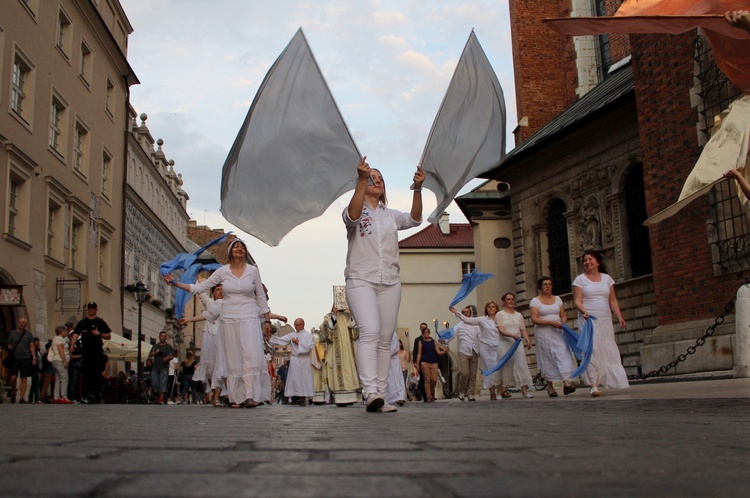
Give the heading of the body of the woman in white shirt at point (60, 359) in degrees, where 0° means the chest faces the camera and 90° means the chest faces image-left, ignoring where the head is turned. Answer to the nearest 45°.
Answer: approximately 270°

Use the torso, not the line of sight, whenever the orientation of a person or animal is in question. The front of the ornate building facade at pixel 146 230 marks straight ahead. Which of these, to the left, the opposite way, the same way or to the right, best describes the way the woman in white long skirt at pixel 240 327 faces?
to the right

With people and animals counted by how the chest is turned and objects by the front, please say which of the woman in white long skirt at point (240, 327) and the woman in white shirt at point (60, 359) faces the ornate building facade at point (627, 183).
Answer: the woman in white shirt

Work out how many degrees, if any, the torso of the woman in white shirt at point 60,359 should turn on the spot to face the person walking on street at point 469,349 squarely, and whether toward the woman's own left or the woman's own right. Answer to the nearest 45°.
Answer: approximately 45° to the woman's own right

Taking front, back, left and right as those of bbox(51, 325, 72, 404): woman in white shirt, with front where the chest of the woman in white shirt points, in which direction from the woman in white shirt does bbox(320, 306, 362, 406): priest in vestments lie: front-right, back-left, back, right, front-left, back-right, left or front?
front-right

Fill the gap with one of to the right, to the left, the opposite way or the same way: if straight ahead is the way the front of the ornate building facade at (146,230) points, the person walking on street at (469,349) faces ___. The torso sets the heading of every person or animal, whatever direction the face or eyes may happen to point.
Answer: to the right

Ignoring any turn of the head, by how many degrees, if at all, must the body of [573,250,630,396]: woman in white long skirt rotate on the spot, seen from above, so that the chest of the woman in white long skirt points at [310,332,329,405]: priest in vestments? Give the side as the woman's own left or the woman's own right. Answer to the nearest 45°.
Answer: approximately 90° to the woman's own right

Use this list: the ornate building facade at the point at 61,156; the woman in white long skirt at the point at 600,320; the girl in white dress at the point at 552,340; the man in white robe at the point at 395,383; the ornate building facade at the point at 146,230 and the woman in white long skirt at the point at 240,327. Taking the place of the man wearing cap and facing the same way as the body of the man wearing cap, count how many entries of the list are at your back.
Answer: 2

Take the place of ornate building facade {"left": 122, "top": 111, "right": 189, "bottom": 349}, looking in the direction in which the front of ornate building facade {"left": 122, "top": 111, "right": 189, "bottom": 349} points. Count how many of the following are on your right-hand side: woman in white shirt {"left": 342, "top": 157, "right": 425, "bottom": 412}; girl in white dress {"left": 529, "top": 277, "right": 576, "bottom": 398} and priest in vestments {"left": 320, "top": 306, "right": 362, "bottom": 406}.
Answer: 3

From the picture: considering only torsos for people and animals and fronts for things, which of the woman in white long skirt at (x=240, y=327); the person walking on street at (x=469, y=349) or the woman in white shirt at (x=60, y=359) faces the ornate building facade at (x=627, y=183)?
the woman in white shirt

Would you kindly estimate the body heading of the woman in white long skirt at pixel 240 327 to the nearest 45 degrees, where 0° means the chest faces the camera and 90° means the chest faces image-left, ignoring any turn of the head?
approximately 0°
